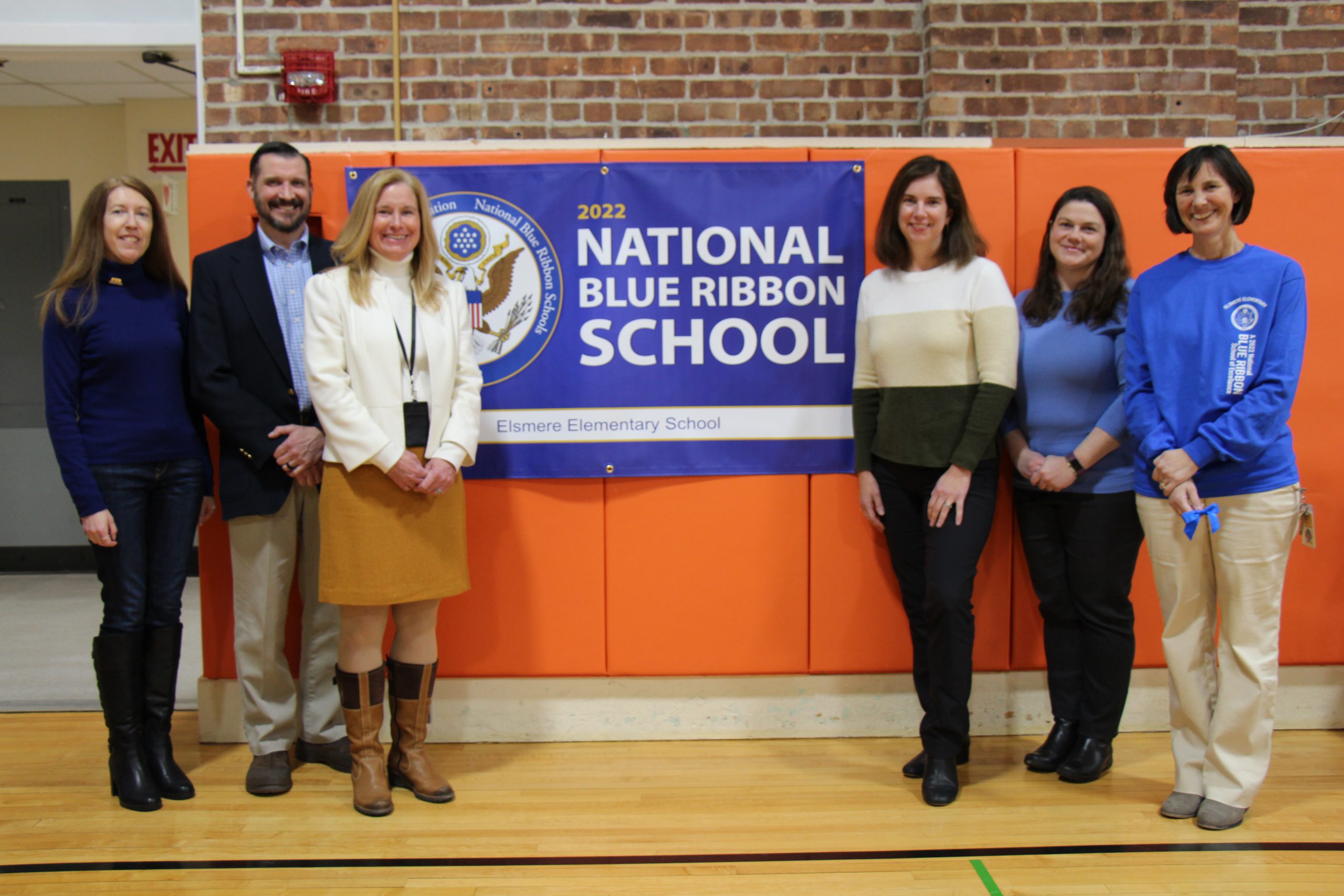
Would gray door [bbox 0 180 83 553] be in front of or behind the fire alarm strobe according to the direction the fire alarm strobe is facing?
behind

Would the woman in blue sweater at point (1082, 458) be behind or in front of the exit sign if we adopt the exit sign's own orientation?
in front

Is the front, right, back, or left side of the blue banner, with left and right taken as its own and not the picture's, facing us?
front

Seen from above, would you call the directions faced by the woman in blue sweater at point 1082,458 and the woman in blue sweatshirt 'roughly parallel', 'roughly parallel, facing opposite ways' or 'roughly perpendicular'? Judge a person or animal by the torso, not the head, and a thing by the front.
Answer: roughly parallel

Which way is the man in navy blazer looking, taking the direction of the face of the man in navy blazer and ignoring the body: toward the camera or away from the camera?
toward the camera

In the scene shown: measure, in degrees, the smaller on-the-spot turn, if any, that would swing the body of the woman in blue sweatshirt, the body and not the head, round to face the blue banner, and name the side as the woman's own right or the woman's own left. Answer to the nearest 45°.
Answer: approximately 45° to the woman's own right

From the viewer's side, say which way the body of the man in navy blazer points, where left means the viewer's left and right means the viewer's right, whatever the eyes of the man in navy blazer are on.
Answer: facing the viewer and to the right of the viewer

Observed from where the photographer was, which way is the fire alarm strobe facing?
facing the viewer

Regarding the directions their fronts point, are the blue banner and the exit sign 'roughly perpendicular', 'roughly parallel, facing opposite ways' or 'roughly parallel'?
roughly parallel

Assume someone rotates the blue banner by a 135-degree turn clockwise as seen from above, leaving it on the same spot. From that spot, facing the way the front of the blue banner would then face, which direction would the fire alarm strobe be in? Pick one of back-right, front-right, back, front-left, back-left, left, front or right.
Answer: front

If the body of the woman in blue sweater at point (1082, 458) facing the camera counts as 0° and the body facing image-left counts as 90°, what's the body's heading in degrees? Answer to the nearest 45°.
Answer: approximately 45°

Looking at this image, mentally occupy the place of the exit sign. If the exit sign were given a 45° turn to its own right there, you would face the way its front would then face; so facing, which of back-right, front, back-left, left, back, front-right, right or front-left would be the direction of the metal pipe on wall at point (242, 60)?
front-left

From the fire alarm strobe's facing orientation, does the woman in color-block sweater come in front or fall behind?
in front

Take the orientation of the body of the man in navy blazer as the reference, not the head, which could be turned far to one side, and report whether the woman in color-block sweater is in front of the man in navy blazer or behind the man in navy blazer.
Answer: in front

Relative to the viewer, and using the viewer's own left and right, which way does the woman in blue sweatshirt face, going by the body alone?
facing the viewer and to the left of the viewer

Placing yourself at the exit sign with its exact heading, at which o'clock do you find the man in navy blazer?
The man in navy blazer is roughly at 12 o'clock from the exit sign.

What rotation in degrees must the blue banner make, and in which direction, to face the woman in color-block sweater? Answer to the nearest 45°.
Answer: approximately 45° to its left

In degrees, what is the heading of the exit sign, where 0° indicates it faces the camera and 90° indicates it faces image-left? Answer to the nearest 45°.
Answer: approximately 0°
